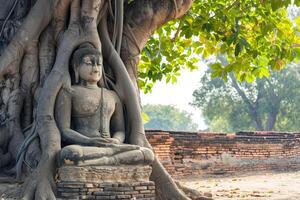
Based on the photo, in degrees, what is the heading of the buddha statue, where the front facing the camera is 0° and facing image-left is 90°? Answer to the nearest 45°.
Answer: approximately 315°

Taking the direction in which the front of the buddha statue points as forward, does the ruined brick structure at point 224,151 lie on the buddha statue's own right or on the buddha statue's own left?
on the buddha statue's own left

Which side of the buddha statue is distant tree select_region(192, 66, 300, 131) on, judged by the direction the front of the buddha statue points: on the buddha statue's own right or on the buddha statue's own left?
on the buddha statue's own left
